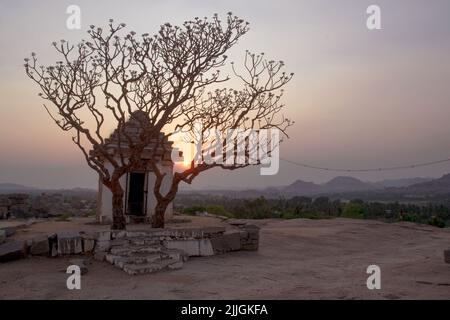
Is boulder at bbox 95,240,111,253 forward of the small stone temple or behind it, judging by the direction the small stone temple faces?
forward

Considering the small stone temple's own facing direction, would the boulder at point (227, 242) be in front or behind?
in front

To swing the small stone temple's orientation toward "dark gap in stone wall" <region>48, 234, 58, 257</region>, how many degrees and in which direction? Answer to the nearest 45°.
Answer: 0° — it already faces it

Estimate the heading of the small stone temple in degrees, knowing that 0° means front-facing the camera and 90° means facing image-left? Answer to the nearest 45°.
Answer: approximately 0°

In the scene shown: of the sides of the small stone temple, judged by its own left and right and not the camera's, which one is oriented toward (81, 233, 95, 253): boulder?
front
